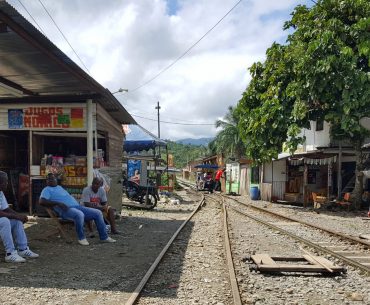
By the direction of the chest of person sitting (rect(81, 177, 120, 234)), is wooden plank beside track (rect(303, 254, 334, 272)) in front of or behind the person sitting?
in front

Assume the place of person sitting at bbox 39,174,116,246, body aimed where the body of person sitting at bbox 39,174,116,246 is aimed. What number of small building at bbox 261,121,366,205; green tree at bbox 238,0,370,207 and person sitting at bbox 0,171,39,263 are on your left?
2

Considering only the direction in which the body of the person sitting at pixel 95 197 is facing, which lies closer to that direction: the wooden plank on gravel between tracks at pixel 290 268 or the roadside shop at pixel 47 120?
the wooden plank on gravel between tracks

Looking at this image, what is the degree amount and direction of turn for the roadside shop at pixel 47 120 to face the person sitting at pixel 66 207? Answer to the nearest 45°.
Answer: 0° — it already faces them

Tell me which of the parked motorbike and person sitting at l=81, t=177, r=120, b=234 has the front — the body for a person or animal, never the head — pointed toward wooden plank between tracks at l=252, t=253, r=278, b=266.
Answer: the person sitting

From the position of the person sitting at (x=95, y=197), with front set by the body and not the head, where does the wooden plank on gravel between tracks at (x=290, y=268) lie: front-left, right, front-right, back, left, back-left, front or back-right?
front

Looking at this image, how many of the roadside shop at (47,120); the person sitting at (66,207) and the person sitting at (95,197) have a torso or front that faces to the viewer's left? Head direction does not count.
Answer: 0

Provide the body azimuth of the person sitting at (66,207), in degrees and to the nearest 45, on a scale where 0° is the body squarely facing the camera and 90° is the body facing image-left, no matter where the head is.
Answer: approximately 315°

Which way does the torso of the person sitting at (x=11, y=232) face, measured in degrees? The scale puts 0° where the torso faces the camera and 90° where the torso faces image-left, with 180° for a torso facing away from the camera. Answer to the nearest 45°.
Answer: approximately 315°

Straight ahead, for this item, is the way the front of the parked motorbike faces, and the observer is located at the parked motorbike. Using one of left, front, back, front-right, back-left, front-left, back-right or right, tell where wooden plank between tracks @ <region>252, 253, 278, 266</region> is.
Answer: left

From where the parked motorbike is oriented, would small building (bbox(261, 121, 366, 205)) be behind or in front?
behind
